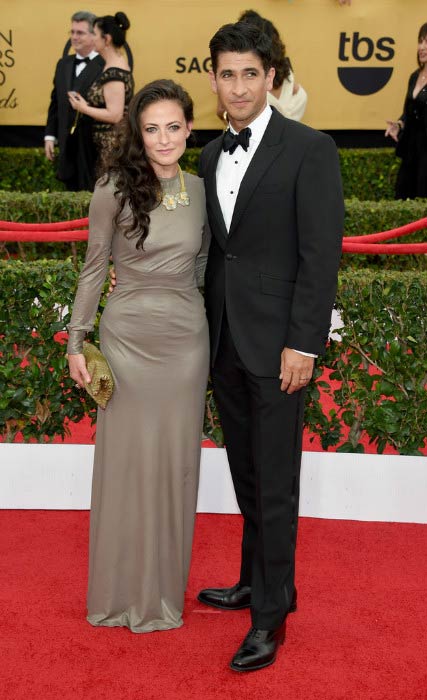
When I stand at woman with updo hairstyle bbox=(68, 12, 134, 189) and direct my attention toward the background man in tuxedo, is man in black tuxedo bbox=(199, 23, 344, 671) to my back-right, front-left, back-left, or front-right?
back-left

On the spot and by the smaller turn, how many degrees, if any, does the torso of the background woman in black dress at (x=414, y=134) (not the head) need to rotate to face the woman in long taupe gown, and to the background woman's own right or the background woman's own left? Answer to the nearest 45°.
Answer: approximately 45° to the background woman's own left

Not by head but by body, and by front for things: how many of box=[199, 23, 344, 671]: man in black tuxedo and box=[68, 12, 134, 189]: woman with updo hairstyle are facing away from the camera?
0

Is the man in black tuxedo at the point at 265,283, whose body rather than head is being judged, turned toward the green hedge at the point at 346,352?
no

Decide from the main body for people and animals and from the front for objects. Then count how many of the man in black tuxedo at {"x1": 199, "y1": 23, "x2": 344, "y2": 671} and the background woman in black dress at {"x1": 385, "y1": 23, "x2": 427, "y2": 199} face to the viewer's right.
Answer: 0

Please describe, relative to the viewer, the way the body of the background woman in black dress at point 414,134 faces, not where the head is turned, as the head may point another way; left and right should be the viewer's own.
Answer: facing the viewer and to the left of the viewer

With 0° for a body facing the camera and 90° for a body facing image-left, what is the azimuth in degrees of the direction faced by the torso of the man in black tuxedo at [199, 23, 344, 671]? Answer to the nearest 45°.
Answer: approximately 45°

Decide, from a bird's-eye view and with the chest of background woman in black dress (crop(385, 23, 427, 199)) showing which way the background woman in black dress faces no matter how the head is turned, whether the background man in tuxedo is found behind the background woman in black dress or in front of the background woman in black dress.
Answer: in front

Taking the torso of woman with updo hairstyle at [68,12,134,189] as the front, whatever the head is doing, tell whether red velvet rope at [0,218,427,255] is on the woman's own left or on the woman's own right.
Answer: on the woman's own left

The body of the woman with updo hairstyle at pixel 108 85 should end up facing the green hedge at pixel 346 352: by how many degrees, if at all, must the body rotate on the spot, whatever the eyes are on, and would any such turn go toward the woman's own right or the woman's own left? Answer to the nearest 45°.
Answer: approximately 90° to the woman's own left

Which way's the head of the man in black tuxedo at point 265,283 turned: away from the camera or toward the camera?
toward the camera

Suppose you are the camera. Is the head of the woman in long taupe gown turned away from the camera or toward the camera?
toward the camera
